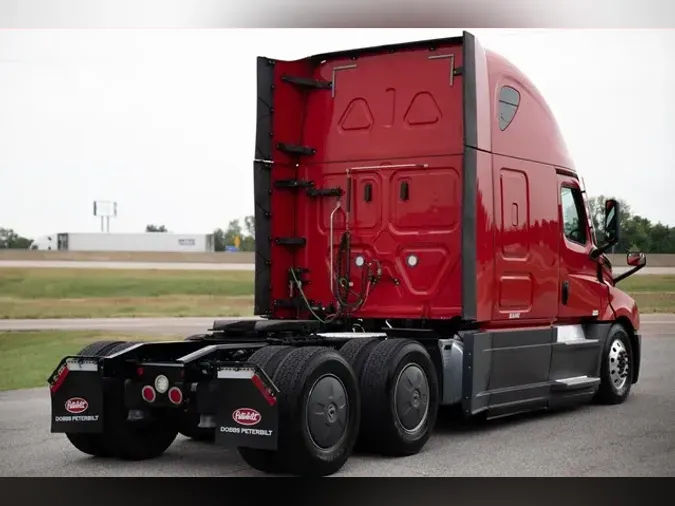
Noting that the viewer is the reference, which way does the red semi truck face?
facing away from the viewer and to the right of the viewer

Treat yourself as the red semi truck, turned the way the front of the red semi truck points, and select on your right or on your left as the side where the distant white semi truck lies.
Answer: on your left
